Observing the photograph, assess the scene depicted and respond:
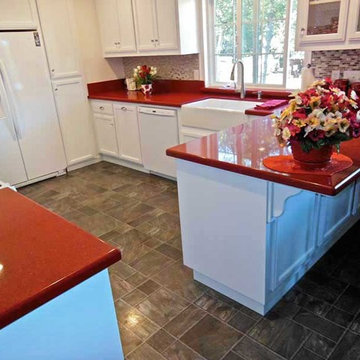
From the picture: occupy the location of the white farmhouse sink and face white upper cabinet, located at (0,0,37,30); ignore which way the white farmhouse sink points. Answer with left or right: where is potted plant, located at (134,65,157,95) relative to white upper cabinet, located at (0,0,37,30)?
right

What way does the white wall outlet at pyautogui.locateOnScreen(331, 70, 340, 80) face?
toward the camera

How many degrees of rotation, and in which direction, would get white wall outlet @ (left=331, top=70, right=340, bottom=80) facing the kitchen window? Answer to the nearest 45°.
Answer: approximately 135° to its right

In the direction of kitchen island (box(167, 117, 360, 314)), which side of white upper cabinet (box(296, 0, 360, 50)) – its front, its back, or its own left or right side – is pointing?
front

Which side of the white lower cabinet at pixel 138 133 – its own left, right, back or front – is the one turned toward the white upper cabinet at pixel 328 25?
left

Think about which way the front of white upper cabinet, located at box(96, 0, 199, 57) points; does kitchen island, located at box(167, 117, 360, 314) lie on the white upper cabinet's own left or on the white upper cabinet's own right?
on the white upper cabinet's own left

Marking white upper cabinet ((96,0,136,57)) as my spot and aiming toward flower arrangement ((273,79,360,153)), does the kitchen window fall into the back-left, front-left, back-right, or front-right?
front-left

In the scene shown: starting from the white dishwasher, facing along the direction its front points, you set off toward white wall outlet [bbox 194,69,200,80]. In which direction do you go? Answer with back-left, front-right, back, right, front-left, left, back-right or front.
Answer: back

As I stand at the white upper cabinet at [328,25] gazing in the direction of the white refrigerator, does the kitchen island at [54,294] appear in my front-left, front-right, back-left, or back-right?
front-left

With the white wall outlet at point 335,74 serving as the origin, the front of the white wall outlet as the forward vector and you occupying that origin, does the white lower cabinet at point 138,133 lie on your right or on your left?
on your right

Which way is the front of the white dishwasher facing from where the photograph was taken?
facing the viewer and to the left of the viewer

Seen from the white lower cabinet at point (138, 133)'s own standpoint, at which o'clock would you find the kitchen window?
The kitchen window is roughly at 8 o'clock from the white lower cabinet.

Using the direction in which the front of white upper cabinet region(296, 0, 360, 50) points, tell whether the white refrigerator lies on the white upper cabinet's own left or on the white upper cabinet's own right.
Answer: on the white upper cabinet's own right
